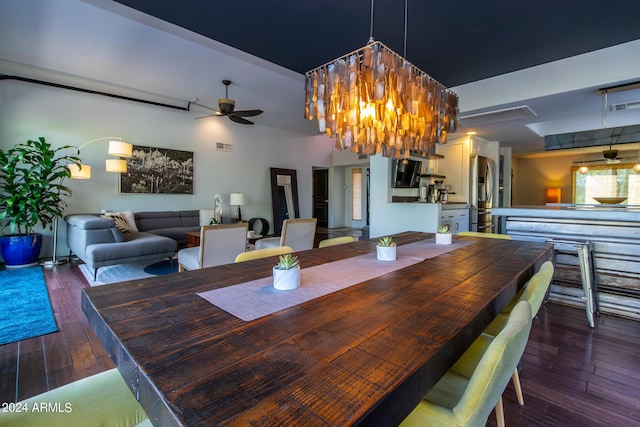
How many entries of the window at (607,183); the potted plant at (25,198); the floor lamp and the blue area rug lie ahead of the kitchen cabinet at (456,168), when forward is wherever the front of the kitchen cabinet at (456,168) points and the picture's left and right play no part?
3

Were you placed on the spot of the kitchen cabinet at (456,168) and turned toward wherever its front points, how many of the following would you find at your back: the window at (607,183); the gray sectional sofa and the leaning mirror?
1

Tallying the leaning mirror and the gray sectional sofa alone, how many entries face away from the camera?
0

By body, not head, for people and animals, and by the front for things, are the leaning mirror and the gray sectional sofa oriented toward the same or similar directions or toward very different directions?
same or similar directions

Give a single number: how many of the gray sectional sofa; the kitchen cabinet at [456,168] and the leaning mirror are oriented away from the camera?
0

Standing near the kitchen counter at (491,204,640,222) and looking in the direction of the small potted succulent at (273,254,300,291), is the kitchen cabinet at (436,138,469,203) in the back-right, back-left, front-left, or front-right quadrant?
back-right

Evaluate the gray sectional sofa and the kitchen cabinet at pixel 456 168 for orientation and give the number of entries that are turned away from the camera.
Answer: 0

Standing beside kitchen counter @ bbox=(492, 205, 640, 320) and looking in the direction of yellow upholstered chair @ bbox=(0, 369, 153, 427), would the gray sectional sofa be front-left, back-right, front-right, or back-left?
front-right

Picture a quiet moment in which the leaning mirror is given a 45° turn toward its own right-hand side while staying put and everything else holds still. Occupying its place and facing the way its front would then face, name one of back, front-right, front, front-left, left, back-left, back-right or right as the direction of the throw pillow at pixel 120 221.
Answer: front-right

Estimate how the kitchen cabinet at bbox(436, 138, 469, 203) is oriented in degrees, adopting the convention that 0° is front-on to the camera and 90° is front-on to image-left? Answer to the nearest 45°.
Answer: approximately 45°

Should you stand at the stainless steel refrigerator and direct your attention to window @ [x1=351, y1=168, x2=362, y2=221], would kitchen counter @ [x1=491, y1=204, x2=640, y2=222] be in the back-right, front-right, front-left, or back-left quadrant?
back-left

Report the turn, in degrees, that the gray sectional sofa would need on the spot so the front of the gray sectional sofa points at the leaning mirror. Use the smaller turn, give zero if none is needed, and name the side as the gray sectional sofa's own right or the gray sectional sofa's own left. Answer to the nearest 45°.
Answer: approximately 90° to the gray sectional sofa's own left

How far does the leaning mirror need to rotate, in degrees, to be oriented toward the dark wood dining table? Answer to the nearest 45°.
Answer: approximately 45° to its right
